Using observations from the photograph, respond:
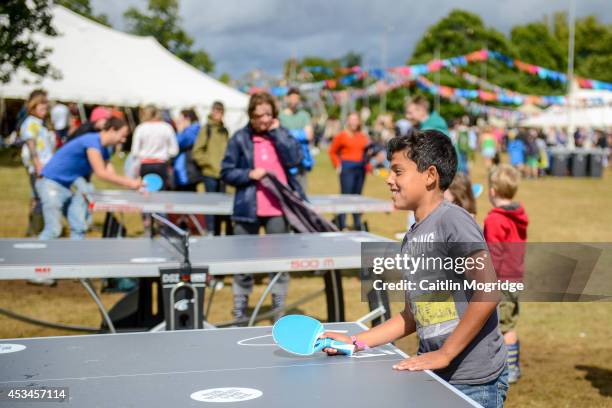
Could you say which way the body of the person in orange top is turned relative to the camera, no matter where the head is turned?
toward the camera

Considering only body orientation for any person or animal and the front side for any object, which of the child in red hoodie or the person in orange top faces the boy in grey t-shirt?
the person in orange top

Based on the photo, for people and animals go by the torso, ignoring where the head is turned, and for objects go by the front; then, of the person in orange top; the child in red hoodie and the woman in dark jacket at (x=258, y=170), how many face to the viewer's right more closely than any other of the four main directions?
0

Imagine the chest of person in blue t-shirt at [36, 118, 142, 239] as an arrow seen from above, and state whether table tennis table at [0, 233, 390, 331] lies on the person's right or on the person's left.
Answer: on the person's right

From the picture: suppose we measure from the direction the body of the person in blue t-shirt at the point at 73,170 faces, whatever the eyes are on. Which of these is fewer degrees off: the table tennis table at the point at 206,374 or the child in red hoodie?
the child in red hoodie

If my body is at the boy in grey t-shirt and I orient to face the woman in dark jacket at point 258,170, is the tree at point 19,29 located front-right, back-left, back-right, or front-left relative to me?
front-left

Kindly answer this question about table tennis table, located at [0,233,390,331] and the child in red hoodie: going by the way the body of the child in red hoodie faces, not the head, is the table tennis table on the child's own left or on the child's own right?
on the child's own left

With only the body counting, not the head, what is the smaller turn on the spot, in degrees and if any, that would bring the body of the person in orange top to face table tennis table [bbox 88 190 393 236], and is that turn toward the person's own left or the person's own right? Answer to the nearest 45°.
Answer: approximately 45° to the person's own right

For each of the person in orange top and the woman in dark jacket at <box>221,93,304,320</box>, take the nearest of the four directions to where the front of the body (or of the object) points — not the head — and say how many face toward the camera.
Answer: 2

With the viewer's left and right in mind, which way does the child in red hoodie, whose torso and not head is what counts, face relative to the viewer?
facing away from the viewer and to the left of the viewer

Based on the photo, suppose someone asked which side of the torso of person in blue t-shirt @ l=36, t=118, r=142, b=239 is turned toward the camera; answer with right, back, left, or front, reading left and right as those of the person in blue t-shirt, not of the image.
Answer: right

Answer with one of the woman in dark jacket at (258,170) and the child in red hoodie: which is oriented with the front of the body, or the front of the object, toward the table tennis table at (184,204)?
the child in red hoodie

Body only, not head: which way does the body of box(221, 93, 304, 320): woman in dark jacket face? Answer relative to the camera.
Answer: toward the camera

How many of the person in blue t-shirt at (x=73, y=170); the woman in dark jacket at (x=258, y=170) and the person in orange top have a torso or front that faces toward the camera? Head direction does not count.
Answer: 2
